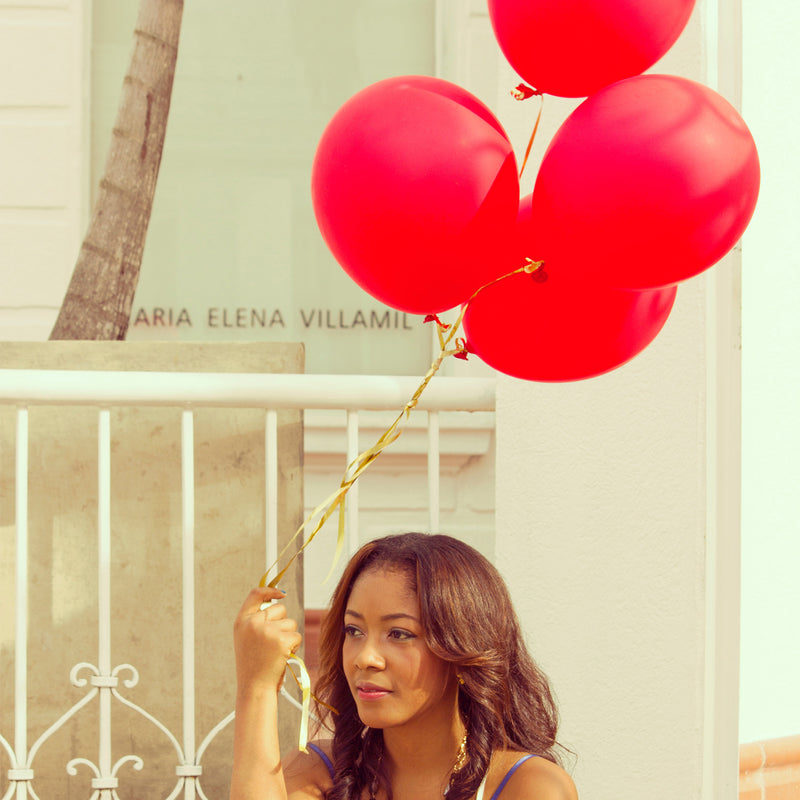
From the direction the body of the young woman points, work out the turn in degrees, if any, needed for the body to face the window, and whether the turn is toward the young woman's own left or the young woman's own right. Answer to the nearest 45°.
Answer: approximately 135° to the young woman's own right

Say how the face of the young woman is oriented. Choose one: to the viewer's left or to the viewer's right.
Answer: to the viewer's left

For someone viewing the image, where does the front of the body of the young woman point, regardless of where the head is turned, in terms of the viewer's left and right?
facing the viewer and to the left of the viewer
